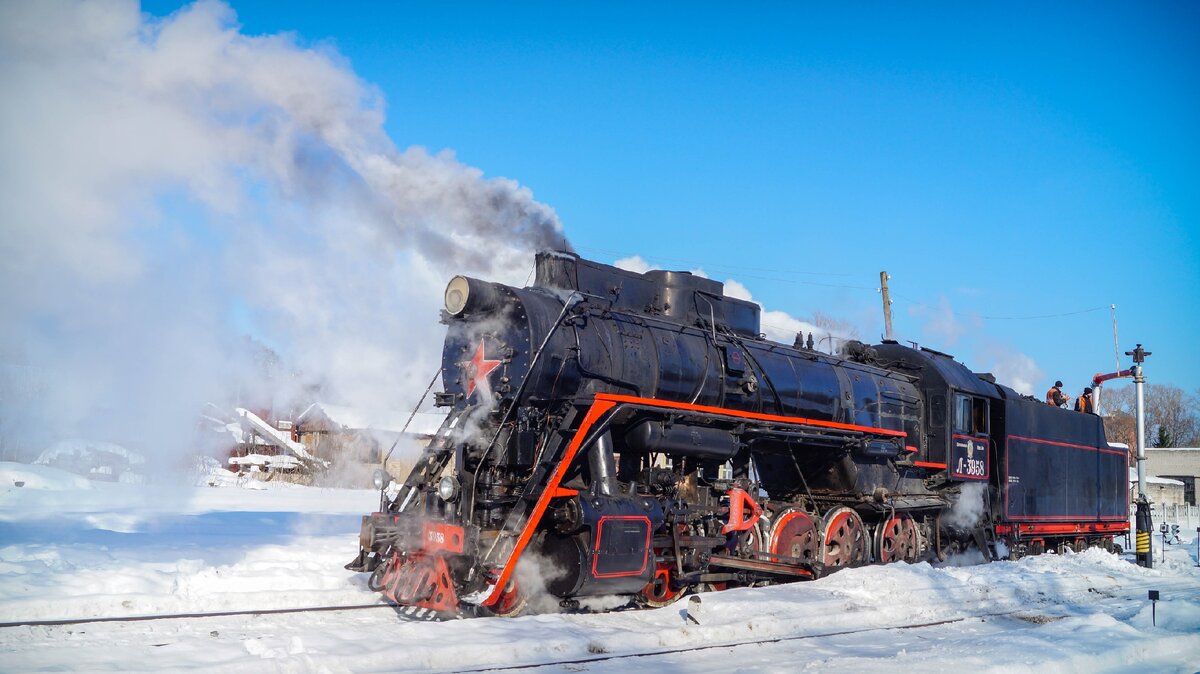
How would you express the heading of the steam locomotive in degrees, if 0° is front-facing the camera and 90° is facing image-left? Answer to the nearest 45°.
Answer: approximately 45°
